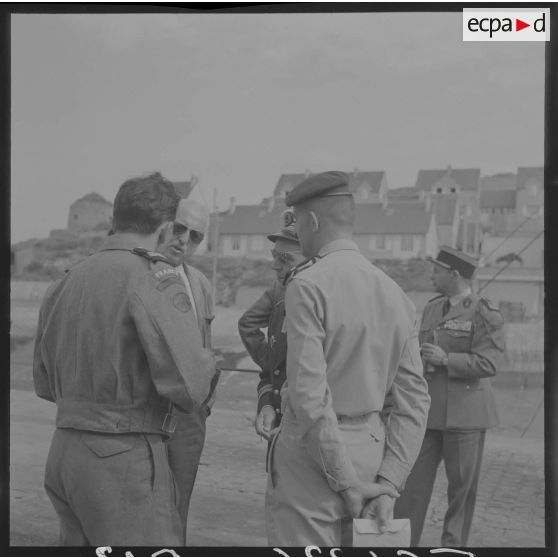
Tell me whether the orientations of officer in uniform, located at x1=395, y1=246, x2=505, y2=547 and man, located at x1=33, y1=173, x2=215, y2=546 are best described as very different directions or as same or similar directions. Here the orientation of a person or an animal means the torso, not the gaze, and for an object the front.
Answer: very different directions

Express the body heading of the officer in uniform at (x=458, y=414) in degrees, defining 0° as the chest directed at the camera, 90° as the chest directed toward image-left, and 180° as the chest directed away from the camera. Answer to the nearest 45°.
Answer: approximately 45°

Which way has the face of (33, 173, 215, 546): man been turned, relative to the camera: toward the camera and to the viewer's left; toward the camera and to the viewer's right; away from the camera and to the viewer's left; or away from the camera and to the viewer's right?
away from the camera and to the viewer's right

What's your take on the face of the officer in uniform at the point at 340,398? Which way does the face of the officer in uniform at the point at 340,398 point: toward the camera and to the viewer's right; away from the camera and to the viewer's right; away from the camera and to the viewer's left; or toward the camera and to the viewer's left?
away from the camera and to the viewer's left

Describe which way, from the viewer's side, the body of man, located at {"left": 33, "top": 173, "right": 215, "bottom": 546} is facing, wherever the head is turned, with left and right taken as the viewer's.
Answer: facing away from the viewer and to the right of the viewer

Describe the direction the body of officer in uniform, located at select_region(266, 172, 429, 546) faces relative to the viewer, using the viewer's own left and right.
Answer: facing away from the viewer and to the left of the viewer

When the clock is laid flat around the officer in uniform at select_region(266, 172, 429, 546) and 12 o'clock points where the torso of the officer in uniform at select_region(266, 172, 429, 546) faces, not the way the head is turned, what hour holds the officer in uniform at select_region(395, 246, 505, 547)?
the officer in uniform at select_region(395, 246, 505, 547) is roughly at 2 o'clock from the officer in uniform at select_region(266, 172, 429, 546).
